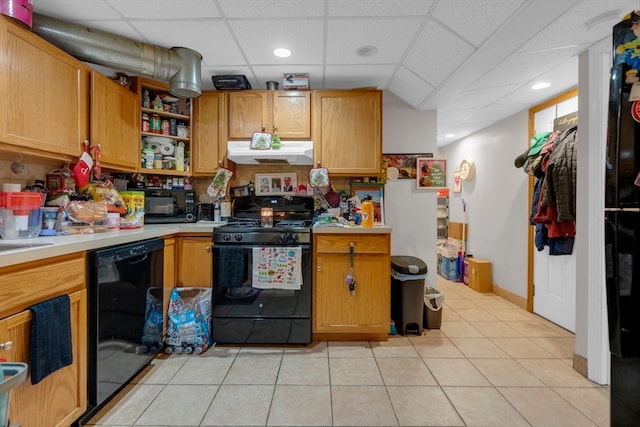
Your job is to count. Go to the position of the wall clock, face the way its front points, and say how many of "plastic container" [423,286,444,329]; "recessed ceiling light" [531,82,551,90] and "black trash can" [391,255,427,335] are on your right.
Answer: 0

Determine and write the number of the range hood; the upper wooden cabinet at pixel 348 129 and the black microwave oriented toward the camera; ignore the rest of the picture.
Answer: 3

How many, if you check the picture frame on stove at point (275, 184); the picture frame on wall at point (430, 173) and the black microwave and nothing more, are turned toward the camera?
3

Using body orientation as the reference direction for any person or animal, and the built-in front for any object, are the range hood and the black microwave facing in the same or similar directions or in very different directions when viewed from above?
same or similar directions

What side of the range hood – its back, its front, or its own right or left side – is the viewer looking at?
front

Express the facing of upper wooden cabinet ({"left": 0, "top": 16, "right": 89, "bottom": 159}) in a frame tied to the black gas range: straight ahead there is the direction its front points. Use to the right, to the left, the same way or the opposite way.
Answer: to the left

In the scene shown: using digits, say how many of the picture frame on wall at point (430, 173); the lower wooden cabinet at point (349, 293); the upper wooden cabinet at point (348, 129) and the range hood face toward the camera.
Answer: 4

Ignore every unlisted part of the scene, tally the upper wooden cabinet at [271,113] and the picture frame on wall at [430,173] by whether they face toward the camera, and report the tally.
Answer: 2

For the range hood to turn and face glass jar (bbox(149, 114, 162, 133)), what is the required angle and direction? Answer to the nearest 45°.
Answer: approximately 90° to its right

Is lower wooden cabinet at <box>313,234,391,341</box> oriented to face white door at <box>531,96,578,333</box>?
no

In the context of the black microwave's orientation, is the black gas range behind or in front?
in front

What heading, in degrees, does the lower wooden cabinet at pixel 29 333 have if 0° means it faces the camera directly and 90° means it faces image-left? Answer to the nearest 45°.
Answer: approximately 315°

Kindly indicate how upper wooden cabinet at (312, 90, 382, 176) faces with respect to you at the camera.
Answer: facing the viewer

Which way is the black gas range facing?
toward the camera

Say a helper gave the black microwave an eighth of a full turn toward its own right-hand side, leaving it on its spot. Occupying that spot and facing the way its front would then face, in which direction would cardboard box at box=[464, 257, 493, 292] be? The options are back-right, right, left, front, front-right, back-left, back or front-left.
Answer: back-left

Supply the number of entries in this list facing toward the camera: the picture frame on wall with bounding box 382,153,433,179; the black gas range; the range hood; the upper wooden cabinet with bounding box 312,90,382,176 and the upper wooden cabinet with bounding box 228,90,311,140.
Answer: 5

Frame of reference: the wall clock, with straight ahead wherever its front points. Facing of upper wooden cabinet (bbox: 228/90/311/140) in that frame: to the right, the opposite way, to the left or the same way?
to the left
